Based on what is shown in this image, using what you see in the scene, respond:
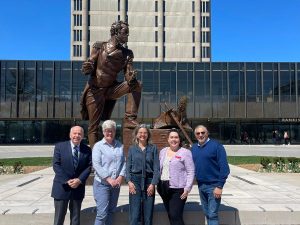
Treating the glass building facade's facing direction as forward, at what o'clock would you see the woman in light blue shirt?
The woman in light blue shirt is roughly at 12 o'clock from the glass building facade.

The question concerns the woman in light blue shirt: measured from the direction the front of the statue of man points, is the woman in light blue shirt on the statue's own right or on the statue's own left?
on the statue's own right

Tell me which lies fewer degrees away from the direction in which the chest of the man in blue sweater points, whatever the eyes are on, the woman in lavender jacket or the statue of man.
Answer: the woman in lavender jacket

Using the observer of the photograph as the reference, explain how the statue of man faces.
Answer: facing the viewer and to the right of the viewer

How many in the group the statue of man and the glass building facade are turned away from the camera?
0

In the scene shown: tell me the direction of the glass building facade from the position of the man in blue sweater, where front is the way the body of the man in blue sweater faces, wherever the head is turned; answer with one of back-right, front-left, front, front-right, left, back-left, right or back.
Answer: back-right

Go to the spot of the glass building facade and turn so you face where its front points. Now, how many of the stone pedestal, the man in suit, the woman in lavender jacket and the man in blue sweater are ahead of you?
4

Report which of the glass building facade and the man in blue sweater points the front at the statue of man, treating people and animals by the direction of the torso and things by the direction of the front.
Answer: the glass building facade

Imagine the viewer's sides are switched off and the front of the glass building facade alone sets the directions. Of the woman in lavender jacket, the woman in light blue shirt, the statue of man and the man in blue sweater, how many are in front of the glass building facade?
4

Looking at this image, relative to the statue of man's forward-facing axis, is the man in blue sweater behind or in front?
in front

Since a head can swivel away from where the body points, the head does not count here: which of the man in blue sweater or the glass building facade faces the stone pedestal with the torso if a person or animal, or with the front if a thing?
the glass building facade

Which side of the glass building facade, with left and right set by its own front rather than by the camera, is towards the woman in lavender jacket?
front

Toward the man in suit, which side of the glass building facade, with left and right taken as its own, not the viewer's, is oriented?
front

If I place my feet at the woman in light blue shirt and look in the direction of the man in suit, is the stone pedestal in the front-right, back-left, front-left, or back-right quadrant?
back-right

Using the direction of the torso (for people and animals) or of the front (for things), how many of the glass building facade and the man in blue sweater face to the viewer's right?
0

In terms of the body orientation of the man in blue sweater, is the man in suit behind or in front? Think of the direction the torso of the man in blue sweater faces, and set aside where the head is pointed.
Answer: in front
